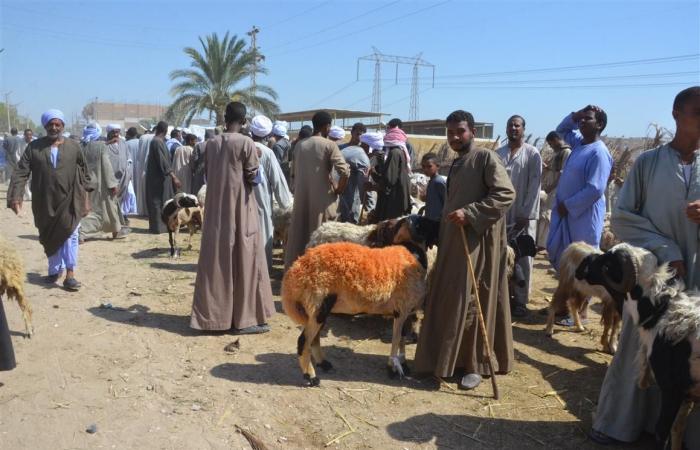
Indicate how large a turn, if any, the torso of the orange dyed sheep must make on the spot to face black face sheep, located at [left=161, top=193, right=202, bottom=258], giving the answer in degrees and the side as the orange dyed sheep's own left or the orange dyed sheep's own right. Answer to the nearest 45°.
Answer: approximately 135° to the orange dyed sheep's own left

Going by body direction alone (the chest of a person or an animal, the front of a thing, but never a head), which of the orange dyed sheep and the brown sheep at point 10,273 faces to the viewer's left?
the brown sheep

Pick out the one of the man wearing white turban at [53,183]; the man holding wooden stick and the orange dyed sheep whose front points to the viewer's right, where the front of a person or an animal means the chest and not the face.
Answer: the orange dyed sheep

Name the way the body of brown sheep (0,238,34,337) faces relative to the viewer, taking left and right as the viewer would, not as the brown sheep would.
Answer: facing to the left of the viewer

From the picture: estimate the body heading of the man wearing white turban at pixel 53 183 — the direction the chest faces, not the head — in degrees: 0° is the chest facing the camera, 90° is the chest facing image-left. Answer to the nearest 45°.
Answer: approximately 0°

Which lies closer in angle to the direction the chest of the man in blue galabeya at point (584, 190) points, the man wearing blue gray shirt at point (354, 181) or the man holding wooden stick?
the man holding wooden stick

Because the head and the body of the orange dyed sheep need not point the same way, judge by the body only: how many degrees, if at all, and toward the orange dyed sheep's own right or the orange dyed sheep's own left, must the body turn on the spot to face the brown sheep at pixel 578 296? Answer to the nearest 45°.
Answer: approximately 45° to the orange dyed sheep's own left

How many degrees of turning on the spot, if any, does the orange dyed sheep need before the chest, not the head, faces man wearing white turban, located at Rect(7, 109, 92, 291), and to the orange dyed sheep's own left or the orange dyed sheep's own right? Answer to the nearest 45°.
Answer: approximately 135° to the orange dyed sheep's own left

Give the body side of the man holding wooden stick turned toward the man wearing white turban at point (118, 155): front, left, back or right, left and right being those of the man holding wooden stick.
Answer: right

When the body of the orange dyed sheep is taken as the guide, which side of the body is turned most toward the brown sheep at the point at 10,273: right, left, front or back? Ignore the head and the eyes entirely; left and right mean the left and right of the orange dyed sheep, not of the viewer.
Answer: back

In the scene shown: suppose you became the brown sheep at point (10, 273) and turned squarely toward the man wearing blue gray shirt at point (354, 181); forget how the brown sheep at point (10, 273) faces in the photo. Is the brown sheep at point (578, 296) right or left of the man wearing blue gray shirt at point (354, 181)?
right

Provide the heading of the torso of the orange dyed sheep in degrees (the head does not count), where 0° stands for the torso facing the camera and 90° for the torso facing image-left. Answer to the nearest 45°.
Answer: approximately 270°
